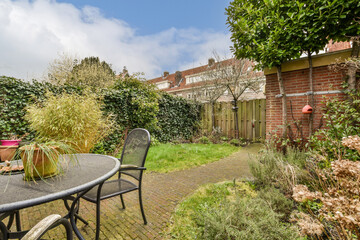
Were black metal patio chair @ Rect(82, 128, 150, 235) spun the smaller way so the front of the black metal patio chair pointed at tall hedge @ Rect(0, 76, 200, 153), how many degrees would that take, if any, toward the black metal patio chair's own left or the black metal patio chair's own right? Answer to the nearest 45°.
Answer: approximately 135° to the black metal patio chair's own right

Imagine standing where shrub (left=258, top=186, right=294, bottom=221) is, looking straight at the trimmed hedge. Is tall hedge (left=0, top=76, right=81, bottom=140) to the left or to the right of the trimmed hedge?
left

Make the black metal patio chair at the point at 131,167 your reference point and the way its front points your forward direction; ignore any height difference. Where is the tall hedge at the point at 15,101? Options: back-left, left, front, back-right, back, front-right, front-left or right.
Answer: right

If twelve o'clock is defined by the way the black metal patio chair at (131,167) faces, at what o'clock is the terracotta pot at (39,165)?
The terracotta pot is roughly at 12 o'clock from the black metal patio chair.

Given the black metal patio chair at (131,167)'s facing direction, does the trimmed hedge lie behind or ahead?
behind

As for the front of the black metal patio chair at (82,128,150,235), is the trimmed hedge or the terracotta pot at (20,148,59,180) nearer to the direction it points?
the terracotta pot

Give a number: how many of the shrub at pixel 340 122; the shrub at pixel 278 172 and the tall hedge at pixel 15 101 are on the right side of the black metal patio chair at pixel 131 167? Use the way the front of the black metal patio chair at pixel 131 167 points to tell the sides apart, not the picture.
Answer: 1

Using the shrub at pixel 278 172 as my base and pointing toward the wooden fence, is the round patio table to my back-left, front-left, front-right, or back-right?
back-left

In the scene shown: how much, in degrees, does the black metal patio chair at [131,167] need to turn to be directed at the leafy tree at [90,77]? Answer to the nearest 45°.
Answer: approximately 135° to its right

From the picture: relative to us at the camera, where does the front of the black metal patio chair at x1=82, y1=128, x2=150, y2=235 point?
facing the viewer and to the left of the viewer

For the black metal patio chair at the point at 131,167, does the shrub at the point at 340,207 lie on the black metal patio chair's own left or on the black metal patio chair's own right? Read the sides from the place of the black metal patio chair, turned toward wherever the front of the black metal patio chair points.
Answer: on the black metal patio chair's own left
